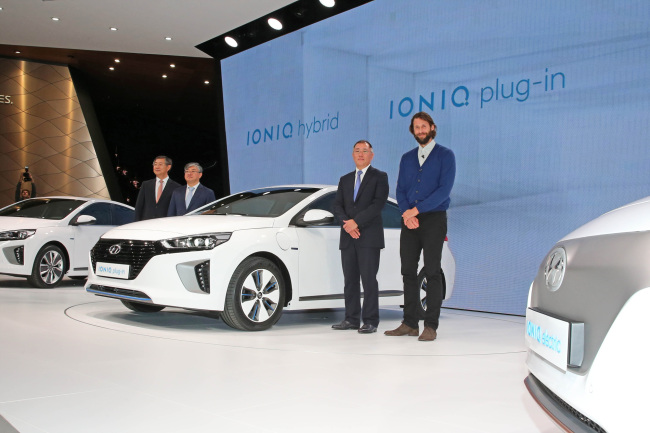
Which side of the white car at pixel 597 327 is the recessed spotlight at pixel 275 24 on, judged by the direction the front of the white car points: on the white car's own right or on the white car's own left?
on the white car's own right

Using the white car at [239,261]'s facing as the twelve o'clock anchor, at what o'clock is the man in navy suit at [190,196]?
The man in navy suit is roughly at 4 o'clock from the white car.

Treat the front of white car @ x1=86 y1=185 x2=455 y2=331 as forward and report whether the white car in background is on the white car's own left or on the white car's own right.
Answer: on the white car's own right

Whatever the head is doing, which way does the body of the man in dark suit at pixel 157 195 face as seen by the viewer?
toward the camera

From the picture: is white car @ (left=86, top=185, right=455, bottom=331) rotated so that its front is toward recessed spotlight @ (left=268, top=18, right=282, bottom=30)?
no

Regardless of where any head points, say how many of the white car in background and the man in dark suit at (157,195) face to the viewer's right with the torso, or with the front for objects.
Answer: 0

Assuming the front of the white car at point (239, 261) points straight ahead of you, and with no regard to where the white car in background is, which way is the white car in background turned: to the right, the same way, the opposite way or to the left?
the same way

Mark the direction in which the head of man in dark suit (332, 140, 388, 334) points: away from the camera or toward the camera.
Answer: toward the camera

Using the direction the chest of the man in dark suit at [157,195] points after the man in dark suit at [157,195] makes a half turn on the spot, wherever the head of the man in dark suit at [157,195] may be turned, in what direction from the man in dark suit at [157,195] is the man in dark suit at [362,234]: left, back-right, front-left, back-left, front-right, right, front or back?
back-right

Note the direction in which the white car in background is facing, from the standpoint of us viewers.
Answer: facing the viewer and to the left of the viewer

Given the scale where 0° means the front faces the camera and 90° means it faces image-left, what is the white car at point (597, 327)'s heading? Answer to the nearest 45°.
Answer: approximately 45°

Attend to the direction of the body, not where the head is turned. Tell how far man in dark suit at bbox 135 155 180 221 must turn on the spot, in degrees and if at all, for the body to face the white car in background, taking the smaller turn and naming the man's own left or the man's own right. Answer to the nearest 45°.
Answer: approximately 135° to the man's own right

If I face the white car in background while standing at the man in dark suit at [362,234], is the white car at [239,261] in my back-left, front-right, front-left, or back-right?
front-left
